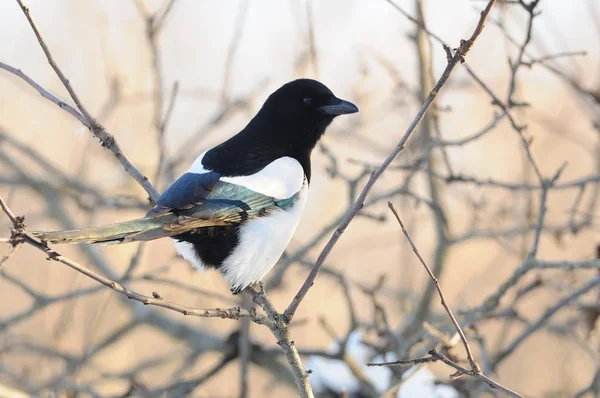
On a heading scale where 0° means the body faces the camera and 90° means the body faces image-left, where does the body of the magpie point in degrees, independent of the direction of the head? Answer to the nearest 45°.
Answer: approximately 270°
